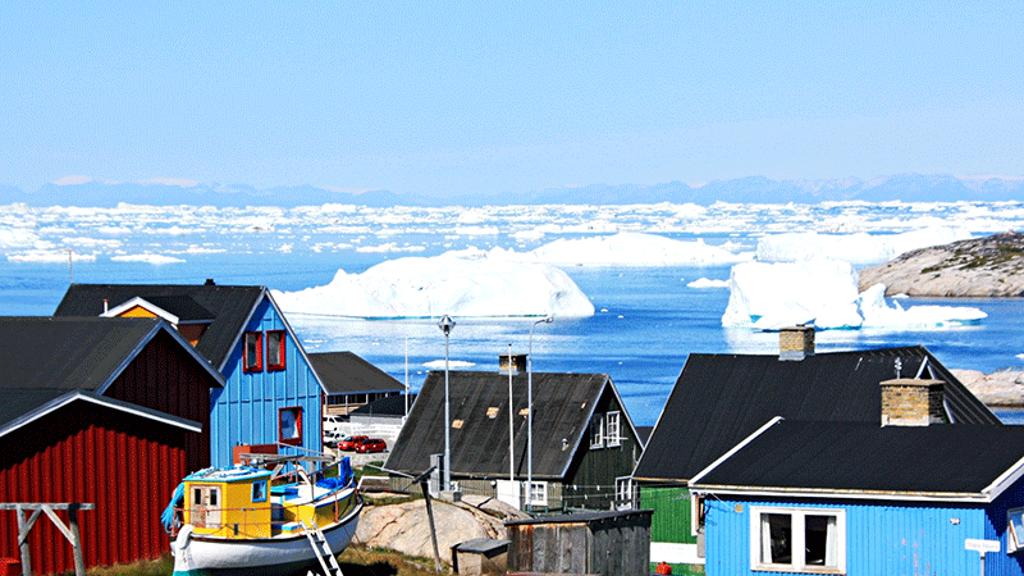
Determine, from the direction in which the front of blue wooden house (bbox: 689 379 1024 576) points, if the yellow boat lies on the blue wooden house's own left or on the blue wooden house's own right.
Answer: on the blue wooden house's own right

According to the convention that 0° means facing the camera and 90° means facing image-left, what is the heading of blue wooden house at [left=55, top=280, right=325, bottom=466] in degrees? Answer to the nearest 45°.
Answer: approximately 315°

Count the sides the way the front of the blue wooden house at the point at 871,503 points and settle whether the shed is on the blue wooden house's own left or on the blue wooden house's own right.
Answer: on the blue wooden house's own right

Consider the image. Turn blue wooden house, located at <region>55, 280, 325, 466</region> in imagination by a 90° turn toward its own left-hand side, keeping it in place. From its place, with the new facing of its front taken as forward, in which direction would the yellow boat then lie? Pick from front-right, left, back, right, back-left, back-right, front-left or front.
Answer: back-right

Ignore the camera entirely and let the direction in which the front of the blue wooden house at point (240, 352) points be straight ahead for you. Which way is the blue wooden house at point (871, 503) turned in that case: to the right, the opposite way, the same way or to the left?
to the right

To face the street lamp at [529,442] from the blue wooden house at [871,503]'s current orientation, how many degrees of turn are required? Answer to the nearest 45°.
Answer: approximately 135° to its right

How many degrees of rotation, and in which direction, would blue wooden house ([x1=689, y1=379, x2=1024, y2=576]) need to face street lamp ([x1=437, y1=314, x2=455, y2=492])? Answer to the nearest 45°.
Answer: approximately 135° to its right

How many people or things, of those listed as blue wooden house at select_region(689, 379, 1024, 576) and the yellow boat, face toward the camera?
1

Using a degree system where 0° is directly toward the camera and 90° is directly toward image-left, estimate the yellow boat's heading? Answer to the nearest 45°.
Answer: approximately 225°

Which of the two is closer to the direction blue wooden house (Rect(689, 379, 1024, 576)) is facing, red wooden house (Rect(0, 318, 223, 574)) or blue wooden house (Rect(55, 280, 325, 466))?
the red wooden house
